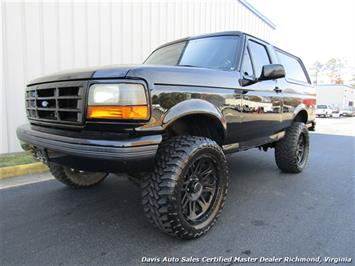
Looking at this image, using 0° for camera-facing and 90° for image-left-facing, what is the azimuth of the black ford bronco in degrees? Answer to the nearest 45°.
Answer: approximately 45°

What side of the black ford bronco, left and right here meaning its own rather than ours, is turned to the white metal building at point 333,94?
back
